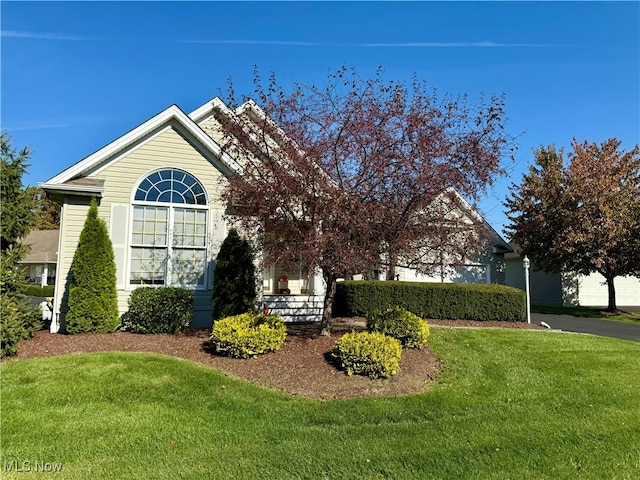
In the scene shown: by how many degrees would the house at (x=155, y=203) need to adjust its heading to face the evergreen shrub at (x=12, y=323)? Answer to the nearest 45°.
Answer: approximately 45° to its right

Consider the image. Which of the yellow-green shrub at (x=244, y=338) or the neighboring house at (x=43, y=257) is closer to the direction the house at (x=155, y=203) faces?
the yellow-green shrub

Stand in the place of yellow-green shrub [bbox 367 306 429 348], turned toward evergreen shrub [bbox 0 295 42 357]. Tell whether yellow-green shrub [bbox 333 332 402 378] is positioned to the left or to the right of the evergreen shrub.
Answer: left

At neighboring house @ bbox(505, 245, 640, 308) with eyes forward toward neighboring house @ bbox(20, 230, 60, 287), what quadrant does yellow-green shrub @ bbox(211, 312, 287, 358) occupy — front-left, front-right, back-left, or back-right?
front-left

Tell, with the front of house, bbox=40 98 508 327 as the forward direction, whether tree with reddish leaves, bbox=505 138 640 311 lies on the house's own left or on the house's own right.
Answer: on the house's own left

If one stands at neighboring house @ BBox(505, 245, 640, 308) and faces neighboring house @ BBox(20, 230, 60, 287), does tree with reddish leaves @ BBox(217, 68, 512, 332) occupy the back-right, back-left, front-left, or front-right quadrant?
front-left

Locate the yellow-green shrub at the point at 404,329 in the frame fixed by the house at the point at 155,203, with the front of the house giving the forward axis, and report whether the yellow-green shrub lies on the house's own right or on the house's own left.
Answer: on the house's own left

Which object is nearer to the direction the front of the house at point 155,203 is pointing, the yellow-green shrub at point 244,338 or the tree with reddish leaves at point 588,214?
the yellow-green shrub

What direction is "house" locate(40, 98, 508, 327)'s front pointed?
toward the camera

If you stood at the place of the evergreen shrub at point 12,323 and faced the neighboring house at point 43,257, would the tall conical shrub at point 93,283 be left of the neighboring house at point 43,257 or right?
right
